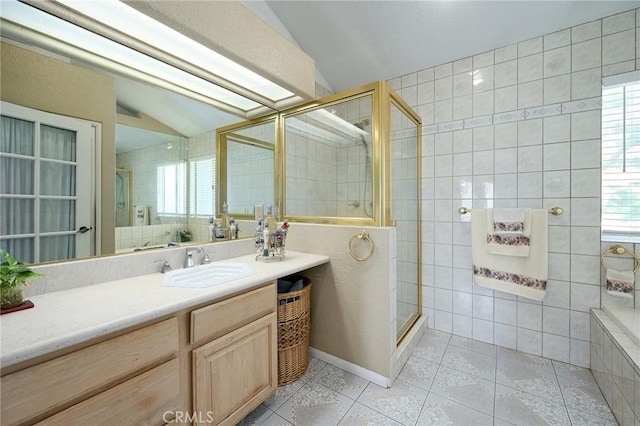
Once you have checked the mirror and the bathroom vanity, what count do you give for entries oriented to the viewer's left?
0

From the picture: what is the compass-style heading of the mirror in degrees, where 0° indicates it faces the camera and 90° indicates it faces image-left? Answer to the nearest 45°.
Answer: approximately 315°

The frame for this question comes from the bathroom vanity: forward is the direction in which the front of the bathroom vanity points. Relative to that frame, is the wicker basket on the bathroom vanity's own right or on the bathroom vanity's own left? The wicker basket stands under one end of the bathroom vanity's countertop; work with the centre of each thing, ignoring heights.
on the bathroom vanity's own left

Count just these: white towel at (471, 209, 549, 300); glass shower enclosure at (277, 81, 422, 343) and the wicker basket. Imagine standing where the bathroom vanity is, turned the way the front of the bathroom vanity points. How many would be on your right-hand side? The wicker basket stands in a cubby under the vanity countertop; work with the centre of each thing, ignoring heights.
0

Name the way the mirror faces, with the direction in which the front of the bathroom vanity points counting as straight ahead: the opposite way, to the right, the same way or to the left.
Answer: the same way

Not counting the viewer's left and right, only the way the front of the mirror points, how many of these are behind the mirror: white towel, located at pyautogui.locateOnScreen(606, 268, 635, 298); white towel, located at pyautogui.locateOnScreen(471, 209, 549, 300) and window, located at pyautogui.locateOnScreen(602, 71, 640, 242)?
0

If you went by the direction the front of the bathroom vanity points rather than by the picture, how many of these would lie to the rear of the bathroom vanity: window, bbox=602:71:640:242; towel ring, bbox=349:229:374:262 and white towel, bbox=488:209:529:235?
0

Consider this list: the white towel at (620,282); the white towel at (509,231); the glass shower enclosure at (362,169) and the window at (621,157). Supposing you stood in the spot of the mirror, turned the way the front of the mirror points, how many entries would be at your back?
0

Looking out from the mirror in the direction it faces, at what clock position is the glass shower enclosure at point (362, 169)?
The glass shower enclosure is roughly at 11 o'clock from the mirror.

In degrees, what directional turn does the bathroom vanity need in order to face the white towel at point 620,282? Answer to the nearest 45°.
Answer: approximately 45° to its left

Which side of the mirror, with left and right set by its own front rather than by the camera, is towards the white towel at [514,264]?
front
